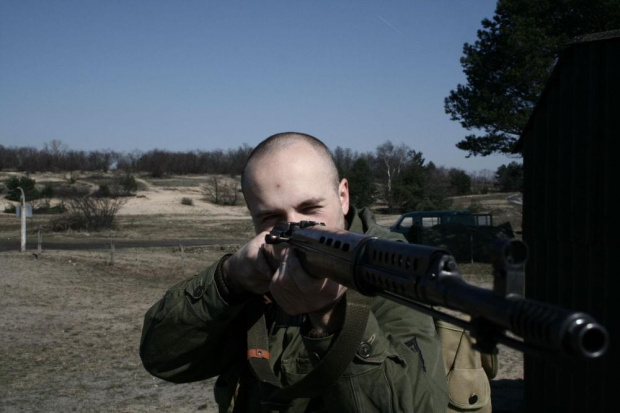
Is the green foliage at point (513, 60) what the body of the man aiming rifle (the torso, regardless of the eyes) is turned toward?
no

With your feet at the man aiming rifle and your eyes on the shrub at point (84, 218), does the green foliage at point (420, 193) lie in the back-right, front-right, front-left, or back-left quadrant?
front-right

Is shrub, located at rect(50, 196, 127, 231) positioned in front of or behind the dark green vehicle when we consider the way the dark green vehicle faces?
in front

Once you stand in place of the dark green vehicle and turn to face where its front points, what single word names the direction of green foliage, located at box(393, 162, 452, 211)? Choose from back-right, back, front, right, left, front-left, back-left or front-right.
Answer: right

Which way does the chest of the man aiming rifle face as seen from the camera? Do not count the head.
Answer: toward the camera

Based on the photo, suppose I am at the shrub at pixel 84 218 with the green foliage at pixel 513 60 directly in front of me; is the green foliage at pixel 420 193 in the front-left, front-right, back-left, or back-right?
front-left

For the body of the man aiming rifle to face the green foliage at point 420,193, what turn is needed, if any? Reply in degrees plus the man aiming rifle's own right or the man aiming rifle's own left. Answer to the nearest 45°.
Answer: approximately 180°

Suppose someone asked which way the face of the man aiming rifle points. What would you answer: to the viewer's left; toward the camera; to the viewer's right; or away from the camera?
toward the camera

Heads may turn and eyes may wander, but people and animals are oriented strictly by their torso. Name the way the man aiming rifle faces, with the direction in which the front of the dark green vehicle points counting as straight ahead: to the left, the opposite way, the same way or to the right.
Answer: to the left

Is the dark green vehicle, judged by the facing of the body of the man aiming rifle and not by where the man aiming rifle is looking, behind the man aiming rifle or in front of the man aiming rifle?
behind

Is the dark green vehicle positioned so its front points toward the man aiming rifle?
no

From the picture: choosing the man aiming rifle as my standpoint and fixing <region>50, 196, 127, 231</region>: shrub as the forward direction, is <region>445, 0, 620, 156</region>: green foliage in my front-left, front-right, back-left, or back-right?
front-right
